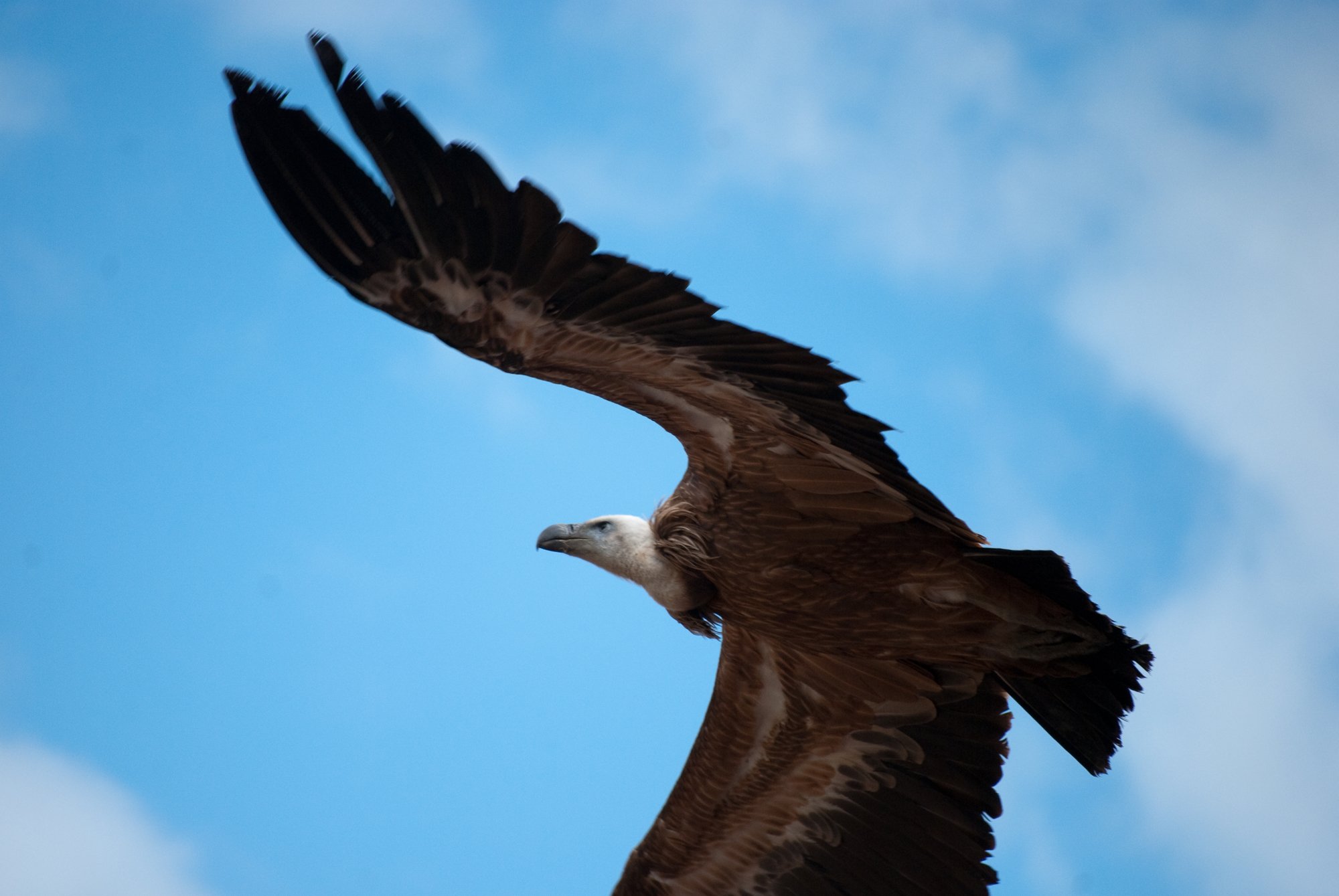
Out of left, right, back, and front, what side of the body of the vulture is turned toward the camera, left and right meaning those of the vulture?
left
